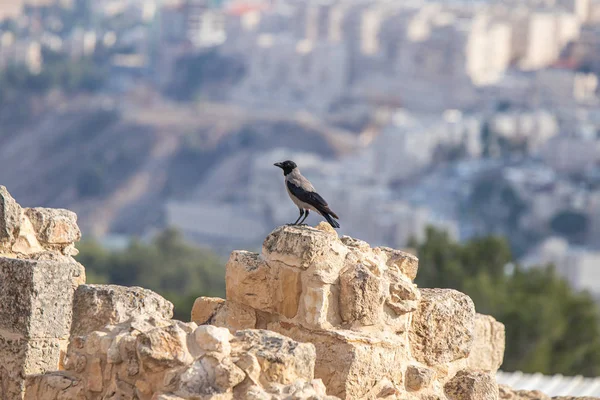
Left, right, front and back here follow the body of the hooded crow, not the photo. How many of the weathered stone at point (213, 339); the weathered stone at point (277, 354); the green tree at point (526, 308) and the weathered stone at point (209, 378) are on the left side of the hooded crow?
3

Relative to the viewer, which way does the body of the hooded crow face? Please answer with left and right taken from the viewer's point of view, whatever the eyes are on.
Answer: facing to the left of the viewer

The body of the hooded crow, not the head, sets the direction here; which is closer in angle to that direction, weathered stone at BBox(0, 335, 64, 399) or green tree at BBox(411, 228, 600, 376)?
the weathered stone

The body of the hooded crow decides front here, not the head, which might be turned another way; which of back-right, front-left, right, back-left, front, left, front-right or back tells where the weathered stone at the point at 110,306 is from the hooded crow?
front-left

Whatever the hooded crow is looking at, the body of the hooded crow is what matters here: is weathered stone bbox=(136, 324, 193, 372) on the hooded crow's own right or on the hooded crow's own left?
on the hooded crow's own left

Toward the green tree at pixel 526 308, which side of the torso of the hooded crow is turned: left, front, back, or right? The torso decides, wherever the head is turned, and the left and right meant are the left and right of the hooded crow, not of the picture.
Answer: right

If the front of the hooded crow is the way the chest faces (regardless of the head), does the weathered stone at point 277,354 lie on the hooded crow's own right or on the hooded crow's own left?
on the hooded crow's own left

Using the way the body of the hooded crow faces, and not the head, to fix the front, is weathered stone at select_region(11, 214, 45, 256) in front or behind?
in front
